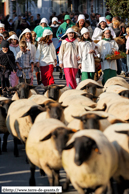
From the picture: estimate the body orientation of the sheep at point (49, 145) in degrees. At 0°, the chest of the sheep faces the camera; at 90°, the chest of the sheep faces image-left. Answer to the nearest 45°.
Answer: approximately 315°

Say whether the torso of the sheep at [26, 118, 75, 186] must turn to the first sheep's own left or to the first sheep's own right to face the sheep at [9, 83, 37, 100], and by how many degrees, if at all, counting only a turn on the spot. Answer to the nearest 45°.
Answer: approximately 135° to the first sheep's own left

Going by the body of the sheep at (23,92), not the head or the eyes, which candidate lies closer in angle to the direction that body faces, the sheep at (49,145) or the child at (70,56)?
the sheep

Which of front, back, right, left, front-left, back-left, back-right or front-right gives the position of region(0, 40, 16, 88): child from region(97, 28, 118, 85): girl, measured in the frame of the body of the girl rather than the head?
right

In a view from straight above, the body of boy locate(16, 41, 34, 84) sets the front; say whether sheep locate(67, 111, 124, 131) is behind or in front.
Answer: in front

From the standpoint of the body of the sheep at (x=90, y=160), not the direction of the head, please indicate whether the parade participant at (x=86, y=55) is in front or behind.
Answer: behind

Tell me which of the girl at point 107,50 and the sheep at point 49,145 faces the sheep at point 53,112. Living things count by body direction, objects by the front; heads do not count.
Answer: the girl
